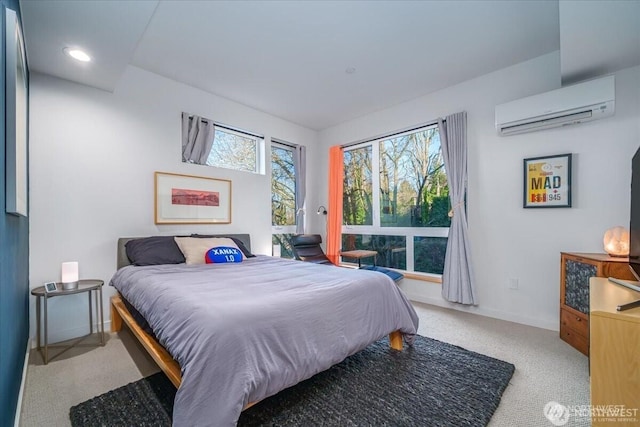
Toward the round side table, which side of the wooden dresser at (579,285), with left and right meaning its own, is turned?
front

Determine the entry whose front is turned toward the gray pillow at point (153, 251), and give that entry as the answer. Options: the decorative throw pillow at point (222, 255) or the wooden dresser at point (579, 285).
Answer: the wooden dresser

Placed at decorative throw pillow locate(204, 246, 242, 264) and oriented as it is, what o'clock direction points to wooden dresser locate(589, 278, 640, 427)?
The wooden dresser is roughly at 11 o'clock from the decorative throw pillow.

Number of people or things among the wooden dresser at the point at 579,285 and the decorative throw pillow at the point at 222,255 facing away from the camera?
0

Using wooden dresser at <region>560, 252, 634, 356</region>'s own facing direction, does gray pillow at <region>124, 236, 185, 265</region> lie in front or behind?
in front

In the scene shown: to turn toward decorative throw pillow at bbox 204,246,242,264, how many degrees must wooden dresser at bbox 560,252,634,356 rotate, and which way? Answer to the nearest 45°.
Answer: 0° — it already faces it

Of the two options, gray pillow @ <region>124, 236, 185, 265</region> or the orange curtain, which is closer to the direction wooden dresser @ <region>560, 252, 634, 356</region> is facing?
the gray pillow

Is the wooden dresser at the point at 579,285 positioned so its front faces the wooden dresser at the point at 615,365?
no

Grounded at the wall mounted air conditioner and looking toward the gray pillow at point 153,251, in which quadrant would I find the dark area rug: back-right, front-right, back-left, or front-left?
front-left

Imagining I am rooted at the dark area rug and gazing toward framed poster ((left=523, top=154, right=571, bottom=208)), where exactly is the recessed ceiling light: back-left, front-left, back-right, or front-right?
back-left

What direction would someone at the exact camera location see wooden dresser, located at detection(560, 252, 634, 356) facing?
facing the viewer and to the left of the viewer

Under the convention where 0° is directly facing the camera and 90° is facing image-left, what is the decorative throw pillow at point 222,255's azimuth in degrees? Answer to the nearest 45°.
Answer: approximately 0°

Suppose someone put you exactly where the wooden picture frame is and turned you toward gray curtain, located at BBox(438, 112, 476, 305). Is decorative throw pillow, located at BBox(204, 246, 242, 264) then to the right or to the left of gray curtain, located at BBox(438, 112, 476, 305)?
right

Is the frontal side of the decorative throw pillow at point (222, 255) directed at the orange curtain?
no

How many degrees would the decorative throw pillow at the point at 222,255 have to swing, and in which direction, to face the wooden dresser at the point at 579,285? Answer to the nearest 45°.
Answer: approximately 45° to its left

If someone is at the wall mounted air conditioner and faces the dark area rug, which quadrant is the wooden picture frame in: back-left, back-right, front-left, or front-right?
front-right
